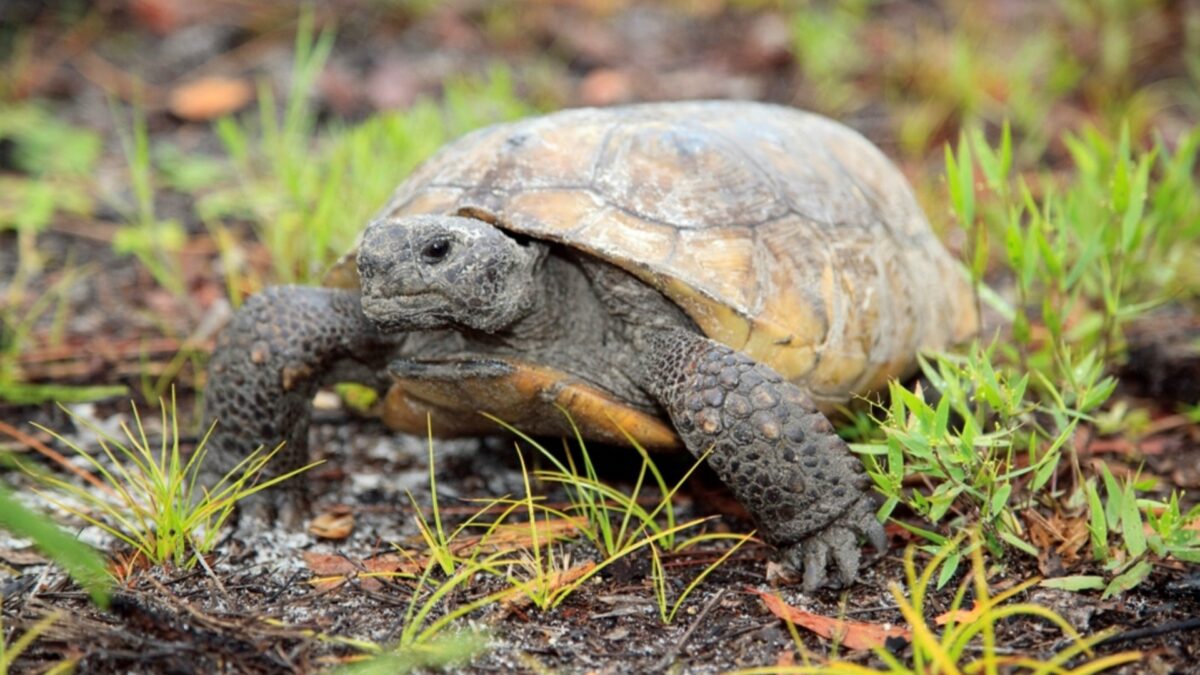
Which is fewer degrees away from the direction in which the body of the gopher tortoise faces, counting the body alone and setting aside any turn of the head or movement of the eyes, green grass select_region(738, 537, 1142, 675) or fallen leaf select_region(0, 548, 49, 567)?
the fallen leaf

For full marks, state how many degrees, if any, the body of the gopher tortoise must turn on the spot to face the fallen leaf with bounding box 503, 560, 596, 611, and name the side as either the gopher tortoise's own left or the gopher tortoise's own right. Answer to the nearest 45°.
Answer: approximately 45° to the gopher tortoise's own left

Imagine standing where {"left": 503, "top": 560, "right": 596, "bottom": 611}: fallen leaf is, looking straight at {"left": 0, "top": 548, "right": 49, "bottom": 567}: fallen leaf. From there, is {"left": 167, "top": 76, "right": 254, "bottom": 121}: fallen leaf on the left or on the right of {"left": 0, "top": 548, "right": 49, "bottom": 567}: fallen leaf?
right

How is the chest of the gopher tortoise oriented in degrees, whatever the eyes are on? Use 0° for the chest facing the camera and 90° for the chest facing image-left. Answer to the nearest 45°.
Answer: approximately 45°

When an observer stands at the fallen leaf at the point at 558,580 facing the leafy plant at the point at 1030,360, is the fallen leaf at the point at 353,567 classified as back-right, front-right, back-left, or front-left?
back-left

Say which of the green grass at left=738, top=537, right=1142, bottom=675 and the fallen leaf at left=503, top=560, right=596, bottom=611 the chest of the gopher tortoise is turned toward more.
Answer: the fallen leaf

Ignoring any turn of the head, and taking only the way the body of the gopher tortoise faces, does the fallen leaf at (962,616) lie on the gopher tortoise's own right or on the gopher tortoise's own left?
on the gopher tortoise's own left

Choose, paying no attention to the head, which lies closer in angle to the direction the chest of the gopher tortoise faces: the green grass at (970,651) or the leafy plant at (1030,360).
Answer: the green grass

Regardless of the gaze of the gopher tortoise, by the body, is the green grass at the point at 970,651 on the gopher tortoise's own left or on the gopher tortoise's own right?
on the gopher tortoise's own left
